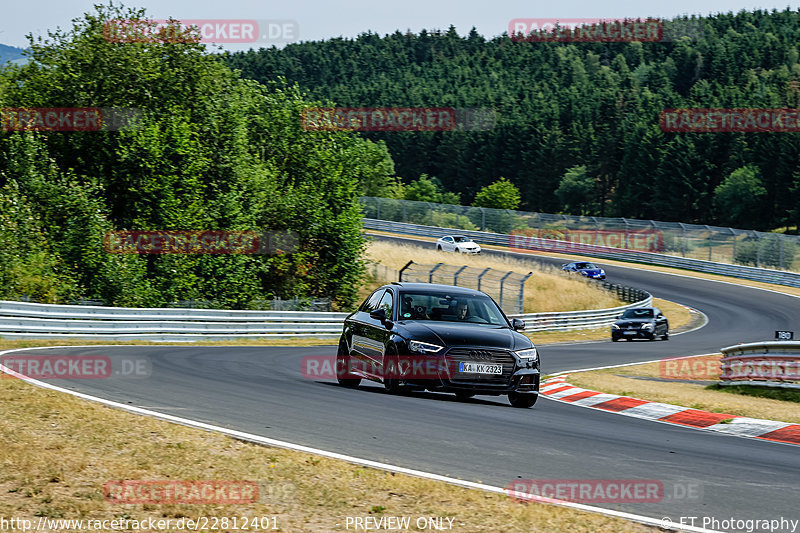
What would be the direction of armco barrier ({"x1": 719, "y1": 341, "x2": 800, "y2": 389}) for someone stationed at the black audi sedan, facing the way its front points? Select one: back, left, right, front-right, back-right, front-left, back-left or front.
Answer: left

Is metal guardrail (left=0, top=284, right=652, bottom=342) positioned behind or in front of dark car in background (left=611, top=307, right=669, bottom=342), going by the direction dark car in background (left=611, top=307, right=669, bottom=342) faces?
in front

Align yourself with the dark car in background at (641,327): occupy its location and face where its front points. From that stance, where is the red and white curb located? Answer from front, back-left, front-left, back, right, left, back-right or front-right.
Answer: front-left

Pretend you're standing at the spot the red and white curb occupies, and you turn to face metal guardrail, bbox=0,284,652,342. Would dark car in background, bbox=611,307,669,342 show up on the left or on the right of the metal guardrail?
right

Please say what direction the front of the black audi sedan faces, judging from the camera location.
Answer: facing the viewer and to the right of the viewer

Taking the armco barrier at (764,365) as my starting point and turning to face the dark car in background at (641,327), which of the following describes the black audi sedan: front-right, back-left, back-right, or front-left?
back-left

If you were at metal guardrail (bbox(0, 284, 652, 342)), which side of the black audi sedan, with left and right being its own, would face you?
back

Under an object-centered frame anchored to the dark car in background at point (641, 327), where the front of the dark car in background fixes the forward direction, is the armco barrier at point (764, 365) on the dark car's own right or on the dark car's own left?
on the dark car's own left

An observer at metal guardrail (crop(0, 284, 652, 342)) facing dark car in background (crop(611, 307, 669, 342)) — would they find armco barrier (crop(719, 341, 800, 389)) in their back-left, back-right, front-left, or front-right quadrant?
front-right

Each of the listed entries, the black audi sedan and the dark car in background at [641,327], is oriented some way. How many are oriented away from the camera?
0

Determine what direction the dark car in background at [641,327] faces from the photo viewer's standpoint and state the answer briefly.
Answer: facing the viewer and to the left of the viewer

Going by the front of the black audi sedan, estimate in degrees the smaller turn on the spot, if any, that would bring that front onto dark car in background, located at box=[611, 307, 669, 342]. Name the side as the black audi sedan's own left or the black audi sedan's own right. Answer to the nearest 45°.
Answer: approximately 135° to the black audi sedan's own left

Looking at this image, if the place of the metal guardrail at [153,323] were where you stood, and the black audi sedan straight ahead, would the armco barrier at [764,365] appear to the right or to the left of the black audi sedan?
left
